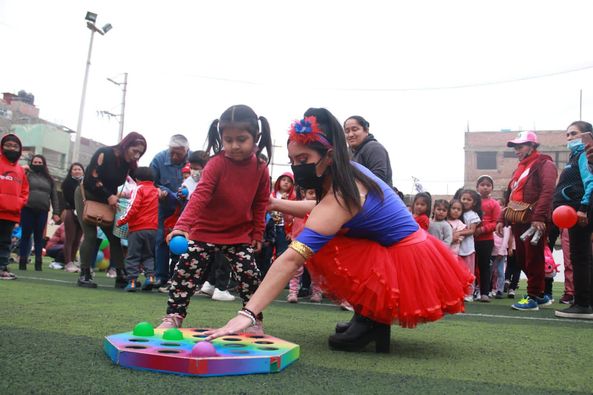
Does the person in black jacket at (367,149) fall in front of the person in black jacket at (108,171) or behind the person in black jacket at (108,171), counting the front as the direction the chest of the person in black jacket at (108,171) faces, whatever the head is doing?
in front

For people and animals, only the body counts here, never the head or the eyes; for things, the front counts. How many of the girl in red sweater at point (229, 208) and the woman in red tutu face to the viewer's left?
1

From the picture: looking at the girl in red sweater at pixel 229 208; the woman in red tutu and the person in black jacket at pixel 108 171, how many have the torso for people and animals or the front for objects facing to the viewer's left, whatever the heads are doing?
1

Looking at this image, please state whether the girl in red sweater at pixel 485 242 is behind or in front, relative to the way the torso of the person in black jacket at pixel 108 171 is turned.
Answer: in front

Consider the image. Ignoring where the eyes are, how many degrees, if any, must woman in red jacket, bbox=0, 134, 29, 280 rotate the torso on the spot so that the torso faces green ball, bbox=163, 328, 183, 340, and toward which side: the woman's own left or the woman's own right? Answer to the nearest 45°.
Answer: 0° — they already face it

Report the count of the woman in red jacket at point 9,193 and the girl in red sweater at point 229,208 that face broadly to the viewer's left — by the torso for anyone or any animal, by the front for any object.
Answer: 0

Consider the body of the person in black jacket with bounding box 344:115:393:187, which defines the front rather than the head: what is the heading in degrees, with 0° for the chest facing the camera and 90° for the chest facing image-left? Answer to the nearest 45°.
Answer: approximately 45°

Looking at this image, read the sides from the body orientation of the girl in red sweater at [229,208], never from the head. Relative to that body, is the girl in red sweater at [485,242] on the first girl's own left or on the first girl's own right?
on the first girl's own left

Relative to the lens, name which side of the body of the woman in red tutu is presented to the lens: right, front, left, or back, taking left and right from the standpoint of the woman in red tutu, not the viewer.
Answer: left

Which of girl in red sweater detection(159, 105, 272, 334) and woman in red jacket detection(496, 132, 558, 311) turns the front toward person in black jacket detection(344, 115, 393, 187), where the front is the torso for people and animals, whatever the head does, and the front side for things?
the woman in red jacket

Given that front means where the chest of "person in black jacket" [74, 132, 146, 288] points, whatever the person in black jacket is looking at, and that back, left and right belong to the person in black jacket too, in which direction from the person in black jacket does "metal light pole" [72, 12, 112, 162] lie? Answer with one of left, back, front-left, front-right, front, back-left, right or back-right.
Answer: back-left

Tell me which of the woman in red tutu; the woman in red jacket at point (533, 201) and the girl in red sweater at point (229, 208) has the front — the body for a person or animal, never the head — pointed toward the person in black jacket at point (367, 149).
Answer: the woman in red jacket

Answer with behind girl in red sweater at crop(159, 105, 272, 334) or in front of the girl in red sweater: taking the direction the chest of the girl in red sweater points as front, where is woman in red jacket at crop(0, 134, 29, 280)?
behind
